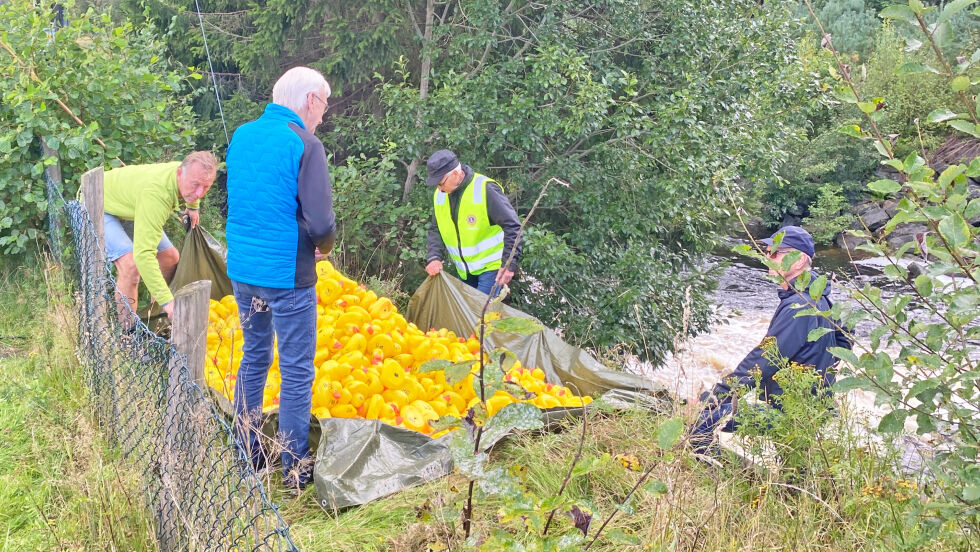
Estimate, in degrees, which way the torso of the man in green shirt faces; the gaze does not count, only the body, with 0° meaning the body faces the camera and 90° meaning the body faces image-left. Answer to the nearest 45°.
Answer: approximately 315°

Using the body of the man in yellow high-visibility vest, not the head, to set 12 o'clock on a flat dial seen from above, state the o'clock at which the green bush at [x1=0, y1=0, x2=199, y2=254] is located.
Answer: The green bush is roughly at 2 o'clock from the man in yellow high-visibility vest.

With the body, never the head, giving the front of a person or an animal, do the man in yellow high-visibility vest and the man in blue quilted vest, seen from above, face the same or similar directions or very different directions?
very different directions

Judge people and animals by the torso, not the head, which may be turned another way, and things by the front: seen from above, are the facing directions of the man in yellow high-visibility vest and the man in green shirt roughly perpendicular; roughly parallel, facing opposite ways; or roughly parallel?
roughly perpendicular

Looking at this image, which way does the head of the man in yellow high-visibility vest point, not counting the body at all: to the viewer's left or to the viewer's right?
to the viewer's left

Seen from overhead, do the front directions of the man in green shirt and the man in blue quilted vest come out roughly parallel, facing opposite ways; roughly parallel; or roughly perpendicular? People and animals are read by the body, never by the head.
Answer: roughly perpendicular

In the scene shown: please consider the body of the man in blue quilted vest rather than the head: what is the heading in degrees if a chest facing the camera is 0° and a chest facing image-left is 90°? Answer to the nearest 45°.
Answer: approximately 225°

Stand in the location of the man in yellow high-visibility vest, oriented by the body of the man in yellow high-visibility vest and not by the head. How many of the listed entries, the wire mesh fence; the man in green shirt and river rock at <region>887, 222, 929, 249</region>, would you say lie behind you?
1

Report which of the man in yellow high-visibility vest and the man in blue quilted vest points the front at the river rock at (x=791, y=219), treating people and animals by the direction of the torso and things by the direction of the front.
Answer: the man in blue quilted vest

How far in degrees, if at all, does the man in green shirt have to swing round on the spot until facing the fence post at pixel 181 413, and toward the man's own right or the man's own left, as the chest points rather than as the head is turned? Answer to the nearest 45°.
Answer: approximately 45° to the man's own right

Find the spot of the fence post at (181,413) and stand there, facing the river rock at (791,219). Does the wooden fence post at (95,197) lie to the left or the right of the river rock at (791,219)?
left

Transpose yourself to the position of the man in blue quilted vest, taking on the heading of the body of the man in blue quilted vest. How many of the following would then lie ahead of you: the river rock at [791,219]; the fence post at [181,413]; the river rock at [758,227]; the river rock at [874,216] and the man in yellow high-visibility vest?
4

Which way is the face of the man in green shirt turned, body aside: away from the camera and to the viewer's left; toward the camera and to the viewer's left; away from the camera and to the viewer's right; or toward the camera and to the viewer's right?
toward the camera and to the viewer's right

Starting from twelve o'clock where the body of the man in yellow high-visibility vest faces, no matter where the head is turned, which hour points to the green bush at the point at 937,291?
The green bush is roughly at 10 o'clock from the man in yellow high-visibility vest.
